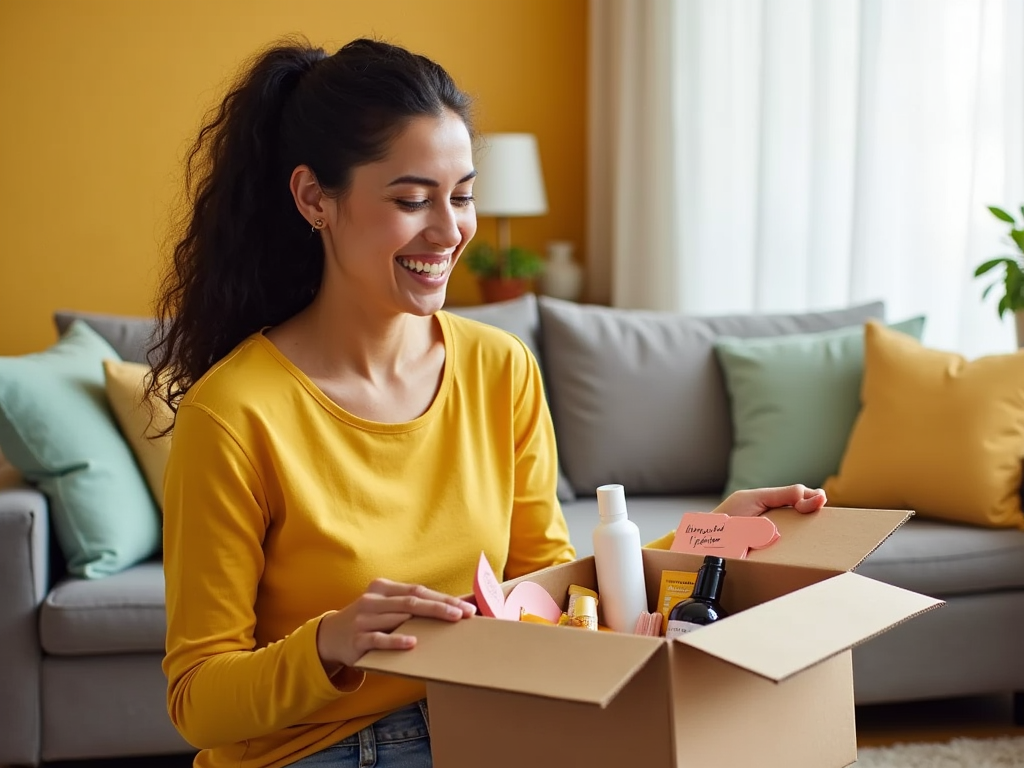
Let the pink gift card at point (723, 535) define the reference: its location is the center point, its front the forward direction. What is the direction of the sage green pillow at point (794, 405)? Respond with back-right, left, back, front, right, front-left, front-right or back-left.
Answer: back

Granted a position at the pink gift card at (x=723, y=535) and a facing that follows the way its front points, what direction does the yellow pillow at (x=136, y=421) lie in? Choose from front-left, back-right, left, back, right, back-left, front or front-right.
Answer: back-right

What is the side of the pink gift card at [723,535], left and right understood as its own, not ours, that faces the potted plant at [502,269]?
back

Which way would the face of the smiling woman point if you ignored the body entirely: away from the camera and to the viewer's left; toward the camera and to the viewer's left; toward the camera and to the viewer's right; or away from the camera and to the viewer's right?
toward the camera and to the viewer's right

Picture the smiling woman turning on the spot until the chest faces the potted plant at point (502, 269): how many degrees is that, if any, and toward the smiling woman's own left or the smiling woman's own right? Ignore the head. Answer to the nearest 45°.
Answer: approximately 135° to the smiling woman's own left

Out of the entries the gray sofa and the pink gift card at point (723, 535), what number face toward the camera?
2

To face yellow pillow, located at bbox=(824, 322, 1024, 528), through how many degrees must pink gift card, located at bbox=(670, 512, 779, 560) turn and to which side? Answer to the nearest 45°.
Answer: approximately 180°

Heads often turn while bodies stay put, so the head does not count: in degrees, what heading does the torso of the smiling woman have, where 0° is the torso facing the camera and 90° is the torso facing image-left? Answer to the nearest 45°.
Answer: approximately 315°
